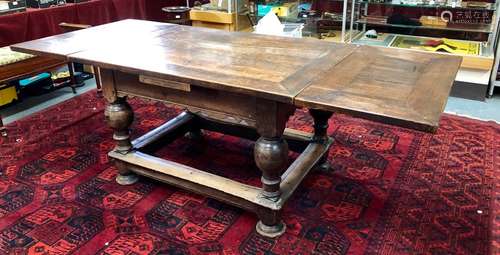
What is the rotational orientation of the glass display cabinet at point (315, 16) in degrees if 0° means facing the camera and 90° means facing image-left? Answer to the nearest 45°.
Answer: approximately 0°

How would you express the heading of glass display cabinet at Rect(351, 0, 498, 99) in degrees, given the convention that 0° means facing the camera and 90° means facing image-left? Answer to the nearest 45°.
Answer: approximately 0°

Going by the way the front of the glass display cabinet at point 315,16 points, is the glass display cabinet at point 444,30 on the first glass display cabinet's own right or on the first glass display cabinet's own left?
on the first glass display cabinet's own left

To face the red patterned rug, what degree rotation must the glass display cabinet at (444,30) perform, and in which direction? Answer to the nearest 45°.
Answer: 0° — it already faces it

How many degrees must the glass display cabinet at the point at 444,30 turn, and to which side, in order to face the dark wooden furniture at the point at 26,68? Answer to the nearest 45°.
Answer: approximately 45° to its right

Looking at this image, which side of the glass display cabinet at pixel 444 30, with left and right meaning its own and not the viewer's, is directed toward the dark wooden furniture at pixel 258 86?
front

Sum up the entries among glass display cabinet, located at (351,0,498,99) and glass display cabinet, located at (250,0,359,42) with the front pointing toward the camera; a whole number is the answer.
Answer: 2

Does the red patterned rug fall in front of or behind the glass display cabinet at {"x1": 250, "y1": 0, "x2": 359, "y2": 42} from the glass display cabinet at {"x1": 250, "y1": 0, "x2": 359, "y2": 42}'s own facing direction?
in front

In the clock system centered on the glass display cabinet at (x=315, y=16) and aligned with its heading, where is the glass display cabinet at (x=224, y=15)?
the glass display cabinet at (x=224, y=15) is roughly at 3 o'clock from the glass display cabinet at (x=315, y=16).

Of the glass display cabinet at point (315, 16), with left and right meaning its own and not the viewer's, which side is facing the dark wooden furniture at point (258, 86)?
front

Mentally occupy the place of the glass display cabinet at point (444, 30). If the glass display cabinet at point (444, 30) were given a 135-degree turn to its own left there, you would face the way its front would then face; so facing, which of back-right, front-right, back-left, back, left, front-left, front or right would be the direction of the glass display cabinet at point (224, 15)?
back-left

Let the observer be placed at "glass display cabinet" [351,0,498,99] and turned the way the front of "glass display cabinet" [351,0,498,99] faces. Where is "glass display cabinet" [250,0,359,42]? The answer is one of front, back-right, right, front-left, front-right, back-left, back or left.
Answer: right
